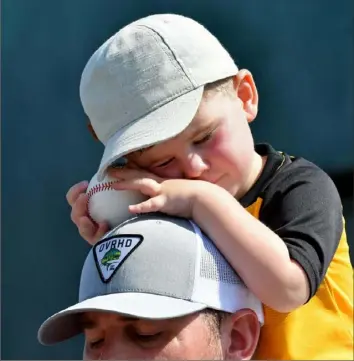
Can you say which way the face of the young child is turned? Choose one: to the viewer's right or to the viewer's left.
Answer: to the viewer's left

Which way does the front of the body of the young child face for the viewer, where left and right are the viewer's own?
facing the viewer and to the left of the viewer
